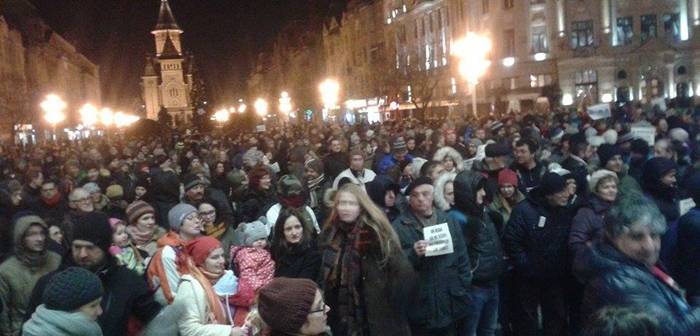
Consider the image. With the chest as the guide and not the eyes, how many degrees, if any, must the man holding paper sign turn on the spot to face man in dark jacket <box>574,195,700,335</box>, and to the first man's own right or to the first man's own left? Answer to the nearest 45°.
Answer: approximately 45° to the first man's own left

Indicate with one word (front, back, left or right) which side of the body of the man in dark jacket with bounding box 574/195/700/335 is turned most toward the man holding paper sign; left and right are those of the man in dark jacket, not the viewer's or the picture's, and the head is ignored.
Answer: back

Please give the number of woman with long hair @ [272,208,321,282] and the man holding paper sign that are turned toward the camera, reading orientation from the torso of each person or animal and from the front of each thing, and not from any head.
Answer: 2

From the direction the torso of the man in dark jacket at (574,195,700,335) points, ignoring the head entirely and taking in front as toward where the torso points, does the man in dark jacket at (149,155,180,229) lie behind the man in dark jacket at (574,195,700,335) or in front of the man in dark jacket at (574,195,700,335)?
behind

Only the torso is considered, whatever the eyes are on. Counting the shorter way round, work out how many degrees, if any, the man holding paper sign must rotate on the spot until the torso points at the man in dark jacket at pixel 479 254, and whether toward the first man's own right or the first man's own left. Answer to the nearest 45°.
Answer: approximately 135° to the first man's own left

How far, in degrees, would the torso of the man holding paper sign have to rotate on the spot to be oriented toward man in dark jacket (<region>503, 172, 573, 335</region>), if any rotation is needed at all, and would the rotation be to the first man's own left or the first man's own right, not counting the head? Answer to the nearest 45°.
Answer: approximately 135° to the first man's own left
